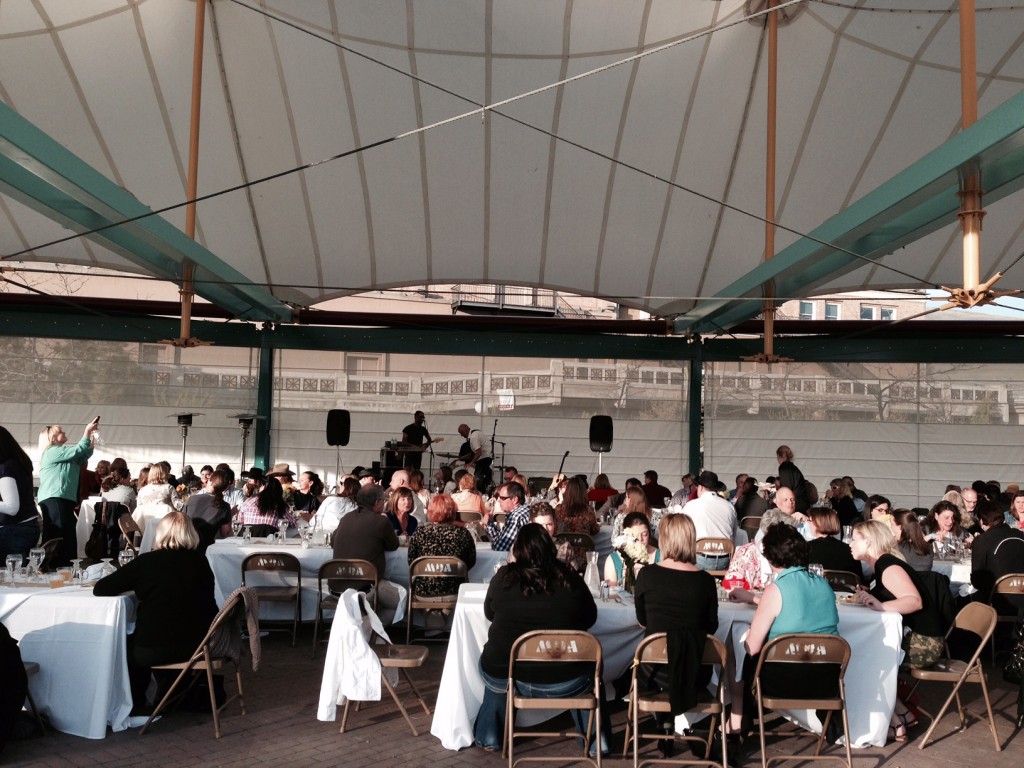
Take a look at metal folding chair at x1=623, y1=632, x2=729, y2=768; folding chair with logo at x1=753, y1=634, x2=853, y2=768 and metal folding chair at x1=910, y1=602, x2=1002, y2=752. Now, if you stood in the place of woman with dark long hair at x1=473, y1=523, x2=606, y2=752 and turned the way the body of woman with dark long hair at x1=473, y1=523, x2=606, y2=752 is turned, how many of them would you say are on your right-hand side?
3

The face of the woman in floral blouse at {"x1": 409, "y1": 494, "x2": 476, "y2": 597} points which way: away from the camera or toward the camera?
away from the camera

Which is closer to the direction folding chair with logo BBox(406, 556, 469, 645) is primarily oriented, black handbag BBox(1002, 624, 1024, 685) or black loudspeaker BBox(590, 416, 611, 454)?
the black loudspeaker

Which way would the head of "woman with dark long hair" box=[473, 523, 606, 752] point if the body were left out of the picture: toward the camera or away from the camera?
away from the camera

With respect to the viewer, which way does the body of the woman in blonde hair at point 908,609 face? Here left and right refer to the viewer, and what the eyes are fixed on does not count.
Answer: facing to the left of the viewer

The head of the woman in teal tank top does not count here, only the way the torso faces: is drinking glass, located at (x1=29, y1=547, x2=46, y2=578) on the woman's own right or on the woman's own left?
on the woman's own left

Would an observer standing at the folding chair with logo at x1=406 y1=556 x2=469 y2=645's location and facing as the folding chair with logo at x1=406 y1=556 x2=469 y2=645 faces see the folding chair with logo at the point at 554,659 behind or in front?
behind

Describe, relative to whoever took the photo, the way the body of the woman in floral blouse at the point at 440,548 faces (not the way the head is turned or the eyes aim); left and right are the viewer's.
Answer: facing away from the viewer

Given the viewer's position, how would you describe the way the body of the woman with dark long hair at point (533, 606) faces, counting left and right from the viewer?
facing away from the viewer

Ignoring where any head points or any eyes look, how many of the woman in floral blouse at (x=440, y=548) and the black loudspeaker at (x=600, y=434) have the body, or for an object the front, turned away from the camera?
1
